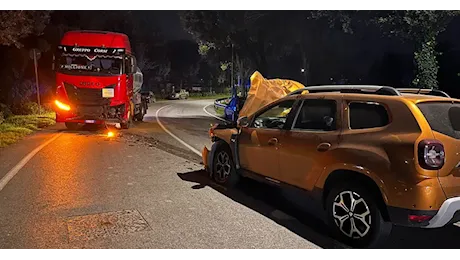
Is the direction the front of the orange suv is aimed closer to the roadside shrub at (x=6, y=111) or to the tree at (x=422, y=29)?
the roadside shrub

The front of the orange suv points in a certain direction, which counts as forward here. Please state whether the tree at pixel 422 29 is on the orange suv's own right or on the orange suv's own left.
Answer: on the orange suv's own right

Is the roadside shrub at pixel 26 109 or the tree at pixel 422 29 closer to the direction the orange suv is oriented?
the roadside shrub

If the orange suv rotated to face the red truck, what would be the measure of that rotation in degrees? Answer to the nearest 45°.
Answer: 0° — it already faces it

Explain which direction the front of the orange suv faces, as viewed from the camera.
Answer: facing away from the viewer and to the left of the viewer
